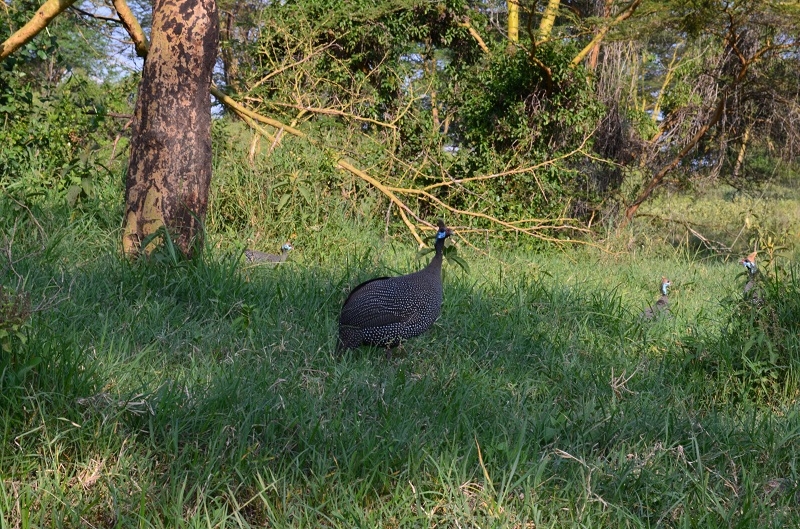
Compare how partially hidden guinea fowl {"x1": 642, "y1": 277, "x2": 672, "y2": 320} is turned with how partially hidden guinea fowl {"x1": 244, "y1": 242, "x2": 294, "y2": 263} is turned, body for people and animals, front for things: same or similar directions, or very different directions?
same or similar directions

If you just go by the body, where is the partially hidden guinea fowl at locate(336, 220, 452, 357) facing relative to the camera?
to the viewer's right

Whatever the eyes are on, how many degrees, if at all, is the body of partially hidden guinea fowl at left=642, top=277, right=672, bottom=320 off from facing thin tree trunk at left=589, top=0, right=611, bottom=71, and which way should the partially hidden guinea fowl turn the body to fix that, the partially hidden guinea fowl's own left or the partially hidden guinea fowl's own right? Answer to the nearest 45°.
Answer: approximately 90° to the partially hidden guinea fowl's own left

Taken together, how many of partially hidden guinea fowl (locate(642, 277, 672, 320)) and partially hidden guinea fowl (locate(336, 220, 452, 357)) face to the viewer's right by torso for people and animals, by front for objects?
2

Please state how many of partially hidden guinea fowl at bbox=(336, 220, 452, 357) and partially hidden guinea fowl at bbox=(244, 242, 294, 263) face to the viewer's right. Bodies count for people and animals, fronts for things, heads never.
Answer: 2

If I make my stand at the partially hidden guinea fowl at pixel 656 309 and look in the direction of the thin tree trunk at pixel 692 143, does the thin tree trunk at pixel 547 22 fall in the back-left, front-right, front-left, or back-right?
front-left

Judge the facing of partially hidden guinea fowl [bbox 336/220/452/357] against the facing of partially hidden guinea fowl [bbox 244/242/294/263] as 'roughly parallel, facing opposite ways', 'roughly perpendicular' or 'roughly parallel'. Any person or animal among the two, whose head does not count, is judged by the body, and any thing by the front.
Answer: roughly parallel

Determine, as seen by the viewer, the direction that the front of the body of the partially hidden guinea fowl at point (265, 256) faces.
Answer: to the viewer's right

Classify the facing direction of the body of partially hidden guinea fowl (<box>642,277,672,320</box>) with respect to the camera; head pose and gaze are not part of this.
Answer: to the viewer's right

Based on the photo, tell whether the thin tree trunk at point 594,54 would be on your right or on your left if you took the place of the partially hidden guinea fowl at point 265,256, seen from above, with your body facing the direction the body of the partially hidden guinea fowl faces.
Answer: on your left

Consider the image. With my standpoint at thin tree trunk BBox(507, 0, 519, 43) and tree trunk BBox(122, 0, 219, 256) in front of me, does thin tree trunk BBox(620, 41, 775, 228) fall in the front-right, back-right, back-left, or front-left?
front-left
